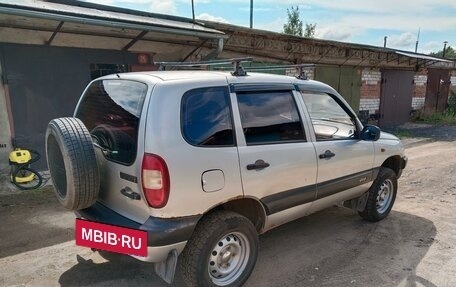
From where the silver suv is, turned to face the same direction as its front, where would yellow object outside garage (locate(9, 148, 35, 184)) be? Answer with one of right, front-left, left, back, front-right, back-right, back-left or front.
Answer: left

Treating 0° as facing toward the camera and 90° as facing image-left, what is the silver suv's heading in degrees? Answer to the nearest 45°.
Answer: approximately 225°
